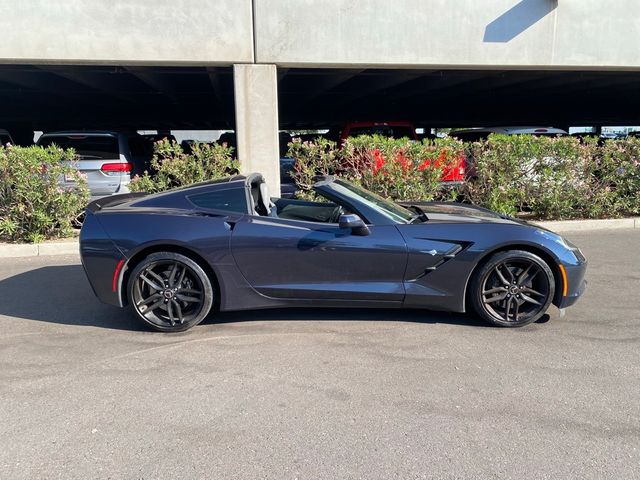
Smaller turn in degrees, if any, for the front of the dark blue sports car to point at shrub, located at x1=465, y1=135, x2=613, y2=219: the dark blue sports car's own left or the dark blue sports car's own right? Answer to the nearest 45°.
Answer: approximately 45° to the dark blue sports car's own left

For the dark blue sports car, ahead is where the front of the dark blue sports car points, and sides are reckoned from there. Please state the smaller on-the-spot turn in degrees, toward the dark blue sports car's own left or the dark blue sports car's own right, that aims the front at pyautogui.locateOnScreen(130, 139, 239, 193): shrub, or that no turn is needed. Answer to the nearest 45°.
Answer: approximately 135° to the dark blue sports car's own left

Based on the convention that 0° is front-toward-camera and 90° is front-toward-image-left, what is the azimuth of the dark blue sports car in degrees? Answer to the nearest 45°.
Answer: approximately 270°

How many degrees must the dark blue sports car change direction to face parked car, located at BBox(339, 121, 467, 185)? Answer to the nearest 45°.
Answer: approximately 90° to its left

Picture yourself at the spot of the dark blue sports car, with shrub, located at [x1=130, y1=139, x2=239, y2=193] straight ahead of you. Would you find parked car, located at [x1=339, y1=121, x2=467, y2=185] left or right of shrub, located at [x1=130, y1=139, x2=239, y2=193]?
right

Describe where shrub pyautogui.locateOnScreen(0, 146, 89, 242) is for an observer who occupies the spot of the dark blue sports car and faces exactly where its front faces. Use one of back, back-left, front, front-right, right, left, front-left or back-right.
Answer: back-left

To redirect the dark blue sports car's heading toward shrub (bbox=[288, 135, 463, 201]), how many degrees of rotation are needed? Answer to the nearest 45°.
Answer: approximately 90° to its left

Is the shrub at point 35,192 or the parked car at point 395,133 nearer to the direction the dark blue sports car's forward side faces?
the parked car

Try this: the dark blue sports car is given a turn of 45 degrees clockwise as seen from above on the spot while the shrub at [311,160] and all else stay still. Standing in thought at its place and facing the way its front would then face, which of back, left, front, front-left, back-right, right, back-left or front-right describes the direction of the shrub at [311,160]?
back-left

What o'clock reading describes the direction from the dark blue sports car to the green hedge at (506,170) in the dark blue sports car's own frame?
The green hedge is roughly at 10 o'clock from the dark blue sports car.

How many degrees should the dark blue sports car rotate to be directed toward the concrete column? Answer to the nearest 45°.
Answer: approximately 90° to its left

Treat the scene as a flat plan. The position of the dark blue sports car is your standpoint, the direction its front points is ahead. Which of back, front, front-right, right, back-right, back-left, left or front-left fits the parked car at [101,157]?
back-left

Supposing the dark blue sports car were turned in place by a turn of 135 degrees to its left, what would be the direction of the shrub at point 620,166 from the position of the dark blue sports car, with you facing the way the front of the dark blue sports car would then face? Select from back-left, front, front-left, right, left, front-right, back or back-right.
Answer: right
